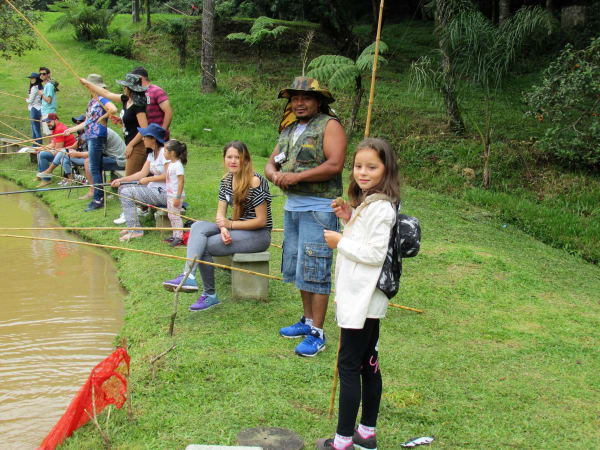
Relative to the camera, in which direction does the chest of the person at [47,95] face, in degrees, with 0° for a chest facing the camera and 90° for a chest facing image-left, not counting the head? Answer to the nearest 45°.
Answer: approximately 45°

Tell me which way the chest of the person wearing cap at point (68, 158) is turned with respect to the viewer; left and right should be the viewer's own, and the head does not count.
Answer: facing to the left of the viewer

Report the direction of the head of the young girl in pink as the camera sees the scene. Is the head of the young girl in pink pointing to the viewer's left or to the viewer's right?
to the viewer's left

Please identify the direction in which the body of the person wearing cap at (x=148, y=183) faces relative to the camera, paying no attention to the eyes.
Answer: to the viewer's left

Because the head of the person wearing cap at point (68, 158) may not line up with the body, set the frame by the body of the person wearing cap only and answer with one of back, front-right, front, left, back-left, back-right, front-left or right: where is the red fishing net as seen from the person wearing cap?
left

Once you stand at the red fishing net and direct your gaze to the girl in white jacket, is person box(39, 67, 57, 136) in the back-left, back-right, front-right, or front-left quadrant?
back-left

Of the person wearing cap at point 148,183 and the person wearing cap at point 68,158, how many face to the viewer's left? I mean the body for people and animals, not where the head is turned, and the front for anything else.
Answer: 2

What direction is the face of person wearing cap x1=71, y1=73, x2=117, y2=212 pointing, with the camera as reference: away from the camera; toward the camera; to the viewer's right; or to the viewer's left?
to the viewer's left

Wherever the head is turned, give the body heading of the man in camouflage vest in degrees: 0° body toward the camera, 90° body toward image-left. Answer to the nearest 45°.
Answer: approximately 45°
